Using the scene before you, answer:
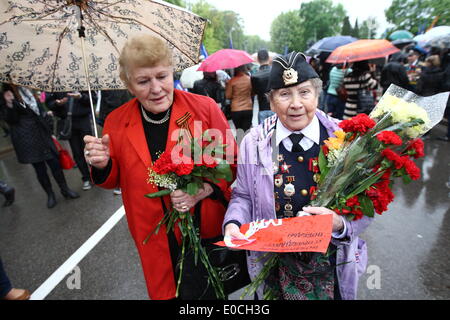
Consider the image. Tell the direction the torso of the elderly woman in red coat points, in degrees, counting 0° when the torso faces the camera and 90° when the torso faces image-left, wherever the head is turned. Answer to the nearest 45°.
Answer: approximately 0°

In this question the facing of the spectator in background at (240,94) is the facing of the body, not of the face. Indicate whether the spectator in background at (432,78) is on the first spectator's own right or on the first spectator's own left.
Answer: on the first spectator's own right

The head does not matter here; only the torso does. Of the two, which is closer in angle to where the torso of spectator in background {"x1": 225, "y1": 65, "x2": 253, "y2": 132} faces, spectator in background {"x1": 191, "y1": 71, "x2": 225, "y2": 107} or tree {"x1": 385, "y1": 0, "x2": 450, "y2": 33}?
the tree

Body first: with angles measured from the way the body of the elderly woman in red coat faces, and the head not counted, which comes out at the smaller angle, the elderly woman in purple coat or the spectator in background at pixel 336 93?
the elderly woman in purple coat
